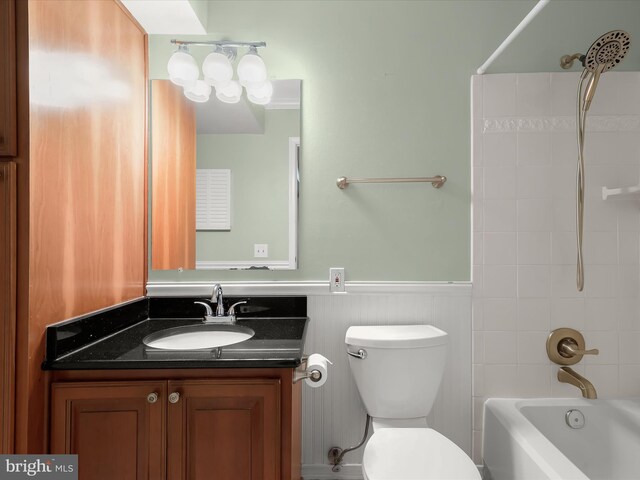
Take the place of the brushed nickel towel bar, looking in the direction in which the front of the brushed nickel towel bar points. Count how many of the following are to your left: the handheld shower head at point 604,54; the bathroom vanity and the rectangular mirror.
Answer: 1

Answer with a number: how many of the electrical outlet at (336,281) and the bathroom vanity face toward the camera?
2

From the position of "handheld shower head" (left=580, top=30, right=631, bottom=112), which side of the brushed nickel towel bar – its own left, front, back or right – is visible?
left

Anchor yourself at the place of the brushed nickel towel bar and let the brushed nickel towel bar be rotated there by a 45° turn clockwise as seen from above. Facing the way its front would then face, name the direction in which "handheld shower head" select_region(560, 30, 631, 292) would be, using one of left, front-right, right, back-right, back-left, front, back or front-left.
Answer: back-left

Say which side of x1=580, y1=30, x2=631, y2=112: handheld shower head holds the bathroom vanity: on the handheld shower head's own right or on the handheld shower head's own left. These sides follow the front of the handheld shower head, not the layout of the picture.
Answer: on the handheld shower head's own right

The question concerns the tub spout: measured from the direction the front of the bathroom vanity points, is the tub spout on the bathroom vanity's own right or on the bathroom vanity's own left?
on the bathroom vanity's own left

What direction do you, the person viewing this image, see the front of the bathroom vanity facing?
facing the viewer

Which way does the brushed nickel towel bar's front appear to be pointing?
toward the camera

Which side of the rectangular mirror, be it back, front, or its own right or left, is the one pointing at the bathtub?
left

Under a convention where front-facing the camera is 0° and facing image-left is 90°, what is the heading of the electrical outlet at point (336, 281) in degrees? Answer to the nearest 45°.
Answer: approximately 0°

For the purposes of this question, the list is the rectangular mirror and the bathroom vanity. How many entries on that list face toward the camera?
2

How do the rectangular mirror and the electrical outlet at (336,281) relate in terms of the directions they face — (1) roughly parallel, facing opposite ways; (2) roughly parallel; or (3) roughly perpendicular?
roughly parallel

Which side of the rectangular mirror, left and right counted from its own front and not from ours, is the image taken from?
front
